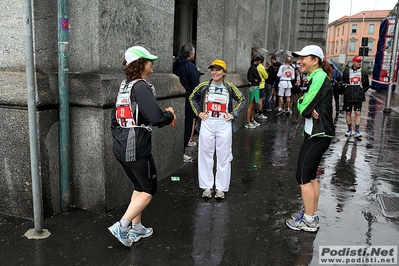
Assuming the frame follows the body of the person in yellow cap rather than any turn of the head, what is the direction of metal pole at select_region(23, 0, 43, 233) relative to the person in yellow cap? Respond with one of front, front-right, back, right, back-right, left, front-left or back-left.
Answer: front-right

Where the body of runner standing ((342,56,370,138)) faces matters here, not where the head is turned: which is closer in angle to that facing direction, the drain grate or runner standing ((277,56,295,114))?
the drain grate

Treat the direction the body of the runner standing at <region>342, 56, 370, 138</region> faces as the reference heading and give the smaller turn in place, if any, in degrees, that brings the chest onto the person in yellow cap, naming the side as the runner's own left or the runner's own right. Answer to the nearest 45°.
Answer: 0° — they already face them

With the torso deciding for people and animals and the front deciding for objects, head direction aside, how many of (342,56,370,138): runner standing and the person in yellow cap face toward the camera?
2

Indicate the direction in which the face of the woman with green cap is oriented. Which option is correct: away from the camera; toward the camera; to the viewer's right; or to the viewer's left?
to the viewer's right

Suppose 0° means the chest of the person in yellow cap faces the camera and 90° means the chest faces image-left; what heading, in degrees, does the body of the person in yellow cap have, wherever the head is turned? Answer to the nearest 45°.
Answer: approximately 0°

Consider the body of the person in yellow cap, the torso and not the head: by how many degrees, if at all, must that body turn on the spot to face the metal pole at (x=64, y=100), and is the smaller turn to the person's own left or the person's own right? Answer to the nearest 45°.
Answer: approximately 45° to the person's own right

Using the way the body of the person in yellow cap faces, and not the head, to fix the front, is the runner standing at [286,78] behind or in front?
behind

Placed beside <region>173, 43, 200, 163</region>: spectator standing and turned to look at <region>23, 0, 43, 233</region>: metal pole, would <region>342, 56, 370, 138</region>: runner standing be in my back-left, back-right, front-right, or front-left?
back-left

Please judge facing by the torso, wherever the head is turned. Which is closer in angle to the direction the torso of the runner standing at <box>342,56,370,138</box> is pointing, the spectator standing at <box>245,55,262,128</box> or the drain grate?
the drain grate

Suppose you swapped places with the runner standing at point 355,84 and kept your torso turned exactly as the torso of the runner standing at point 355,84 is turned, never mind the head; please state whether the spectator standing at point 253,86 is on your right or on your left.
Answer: on your right

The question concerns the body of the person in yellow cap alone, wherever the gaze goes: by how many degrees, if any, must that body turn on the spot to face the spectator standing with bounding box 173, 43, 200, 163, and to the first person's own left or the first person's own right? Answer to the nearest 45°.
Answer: approximately 180°
